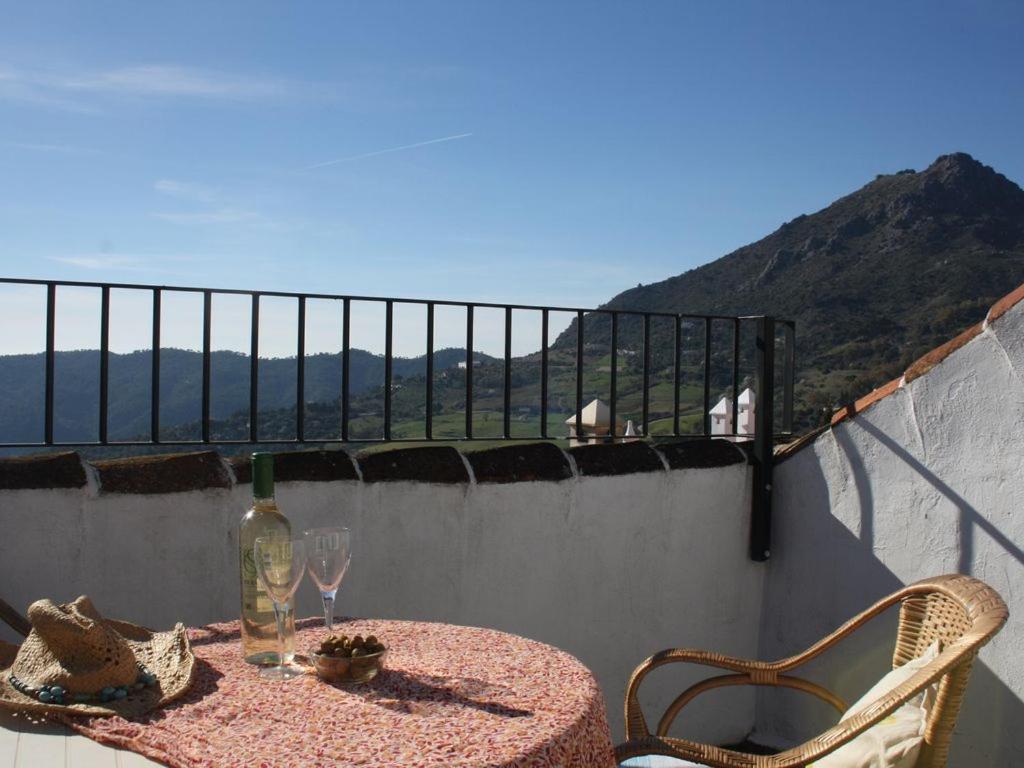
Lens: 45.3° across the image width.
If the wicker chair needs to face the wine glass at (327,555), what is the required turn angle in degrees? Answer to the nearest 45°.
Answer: approximately 45° to its left

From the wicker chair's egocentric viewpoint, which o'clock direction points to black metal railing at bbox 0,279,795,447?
The black metal railing is roughly at 1 o'clock from the wicker chair.

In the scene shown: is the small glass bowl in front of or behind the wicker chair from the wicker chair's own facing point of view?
in front

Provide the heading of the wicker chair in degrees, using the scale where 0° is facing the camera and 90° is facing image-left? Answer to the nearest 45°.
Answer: approximately 90°

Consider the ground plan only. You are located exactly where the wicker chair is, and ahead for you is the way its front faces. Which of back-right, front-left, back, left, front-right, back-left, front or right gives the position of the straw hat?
front-left

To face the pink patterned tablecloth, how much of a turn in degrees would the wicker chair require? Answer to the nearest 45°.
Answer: approximately 45° to its left

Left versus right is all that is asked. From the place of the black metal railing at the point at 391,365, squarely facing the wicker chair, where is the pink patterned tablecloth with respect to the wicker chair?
right

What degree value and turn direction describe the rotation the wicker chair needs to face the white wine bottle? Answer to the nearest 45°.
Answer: approximately 45° to its left
